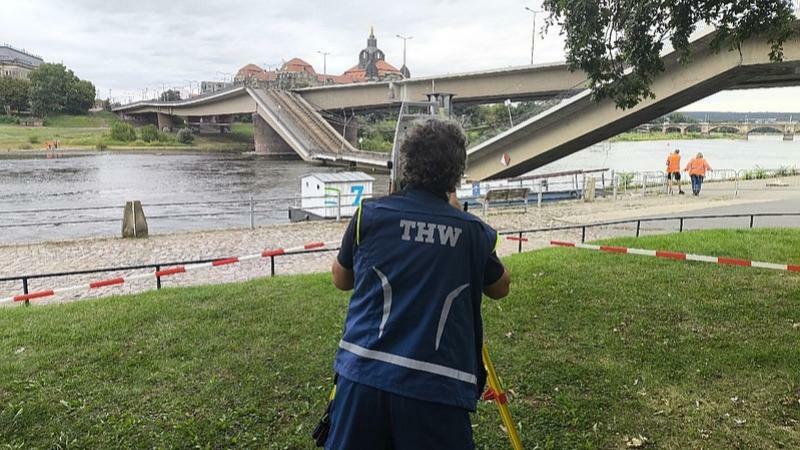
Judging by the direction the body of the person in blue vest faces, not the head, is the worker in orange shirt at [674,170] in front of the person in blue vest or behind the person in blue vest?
in front

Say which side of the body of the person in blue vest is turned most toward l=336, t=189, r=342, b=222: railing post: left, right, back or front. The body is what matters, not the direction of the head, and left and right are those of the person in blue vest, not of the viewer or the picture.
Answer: front

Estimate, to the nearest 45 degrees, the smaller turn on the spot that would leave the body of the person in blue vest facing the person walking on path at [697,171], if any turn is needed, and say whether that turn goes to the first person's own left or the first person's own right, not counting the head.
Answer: approximately 45° to the first person's own right

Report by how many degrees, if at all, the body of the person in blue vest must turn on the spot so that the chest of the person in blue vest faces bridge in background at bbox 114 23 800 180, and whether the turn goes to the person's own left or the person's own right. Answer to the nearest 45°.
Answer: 0° — they already face it

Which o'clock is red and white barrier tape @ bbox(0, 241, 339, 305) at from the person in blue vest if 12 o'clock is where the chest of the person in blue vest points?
The red and white barrier tape is roughly at 11 o'clock from the person in blue vest.

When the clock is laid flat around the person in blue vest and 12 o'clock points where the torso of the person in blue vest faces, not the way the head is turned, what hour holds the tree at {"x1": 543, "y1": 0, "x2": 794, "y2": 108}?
The tree is roughly at 1 o'clock from the person in blue vest.

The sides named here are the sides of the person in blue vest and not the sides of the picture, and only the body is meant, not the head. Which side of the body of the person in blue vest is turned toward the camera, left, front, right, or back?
back

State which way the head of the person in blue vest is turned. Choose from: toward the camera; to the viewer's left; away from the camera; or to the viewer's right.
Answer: away from the camera

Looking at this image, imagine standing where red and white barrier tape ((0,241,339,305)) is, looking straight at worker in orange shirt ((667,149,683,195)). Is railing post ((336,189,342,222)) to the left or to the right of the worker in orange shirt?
left

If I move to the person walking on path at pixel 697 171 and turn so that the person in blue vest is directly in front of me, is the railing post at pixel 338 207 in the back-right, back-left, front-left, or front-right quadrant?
front-right

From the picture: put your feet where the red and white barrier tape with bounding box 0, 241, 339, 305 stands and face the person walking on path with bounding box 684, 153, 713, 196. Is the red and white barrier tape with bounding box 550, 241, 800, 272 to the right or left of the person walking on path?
right

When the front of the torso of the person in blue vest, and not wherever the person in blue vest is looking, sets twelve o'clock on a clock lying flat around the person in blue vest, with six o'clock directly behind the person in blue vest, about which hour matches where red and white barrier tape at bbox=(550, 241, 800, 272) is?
The red and white barrier tape is roughly at 1 o'clock from the person in blue vest.
